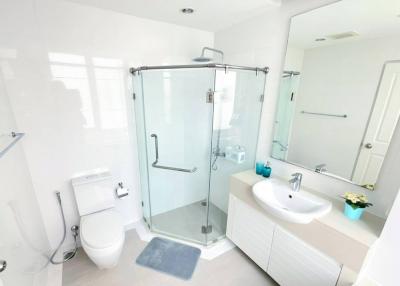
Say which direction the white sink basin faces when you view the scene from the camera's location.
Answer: facing the viewer and to the left of the viewer

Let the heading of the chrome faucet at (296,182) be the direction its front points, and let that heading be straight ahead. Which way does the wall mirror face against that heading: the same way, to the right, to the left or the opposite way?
the same way

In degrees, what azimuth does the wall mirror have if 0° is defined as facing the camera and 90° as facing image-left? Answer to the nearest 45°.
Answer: approximately 45°

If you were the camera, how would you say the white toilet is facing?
facing the viewer

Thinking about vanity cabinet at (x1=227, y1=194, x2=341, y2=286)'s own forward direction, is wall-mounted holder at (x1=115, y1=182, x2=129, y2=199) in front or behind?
in front

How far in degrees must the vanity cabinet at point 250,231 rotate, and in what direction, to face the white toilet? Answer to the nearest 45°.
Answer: approximately 45° to its right

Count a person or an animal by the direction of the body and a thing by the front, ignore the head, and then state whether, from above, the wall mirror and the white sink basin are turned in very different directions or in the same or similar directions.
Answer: same or similar directions

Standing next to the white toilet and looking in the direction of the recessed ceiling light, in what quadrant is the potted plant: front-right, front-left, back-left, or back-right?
front-right

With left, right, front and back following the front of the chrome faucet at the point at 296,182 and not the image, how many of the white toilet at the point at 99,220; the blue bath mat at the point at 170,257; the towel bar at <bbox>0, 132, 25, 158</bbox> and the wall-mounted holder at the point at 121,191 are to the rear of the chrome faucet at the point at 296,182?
0

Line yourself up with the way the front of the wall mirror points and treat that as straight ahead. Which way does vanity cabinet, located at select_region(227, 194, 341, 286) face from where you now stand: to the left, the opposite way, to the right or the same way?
the same way

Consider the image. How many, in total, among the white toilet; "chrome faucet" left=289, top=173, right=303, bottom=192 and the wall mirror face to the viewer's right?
0

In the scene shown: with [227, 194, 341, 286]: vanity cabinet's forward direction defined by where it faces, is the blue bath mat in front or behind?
in front

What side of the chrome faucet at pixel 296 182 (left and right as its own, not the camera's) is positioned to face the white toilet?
front

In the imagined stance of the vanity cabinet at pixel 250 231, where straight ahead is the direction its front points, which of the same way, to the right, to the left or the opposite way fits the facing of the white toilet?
to the left

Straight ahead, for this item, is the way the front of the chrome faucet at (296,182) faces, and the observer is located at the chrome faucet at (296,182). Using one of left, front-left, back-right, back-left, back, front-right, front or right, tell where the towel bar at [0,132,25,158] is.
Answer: front
